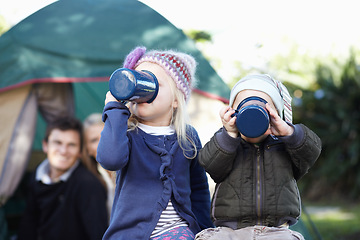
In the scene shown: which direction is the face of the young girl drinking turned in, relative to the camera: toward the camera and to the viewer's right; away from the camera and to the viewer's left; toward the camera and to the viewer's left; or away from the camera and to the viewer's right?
toward the camera and to the viewer's left

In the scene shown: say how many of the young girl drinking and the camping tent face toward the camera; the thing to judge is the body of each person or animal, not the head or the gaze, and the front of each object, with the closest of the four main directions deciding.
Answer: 2

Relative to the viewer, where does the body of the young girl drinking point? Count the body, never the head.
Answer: toward the camera

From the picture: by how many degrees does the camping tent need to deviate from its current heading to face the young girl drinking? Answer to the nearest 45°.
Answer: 0° — it already faces them

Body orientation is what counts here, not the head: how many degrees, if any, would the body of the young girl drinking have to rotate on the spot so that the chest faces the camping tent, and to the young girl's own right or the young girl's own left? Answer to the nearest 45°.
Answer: approximately 135° to the young girl's own right
